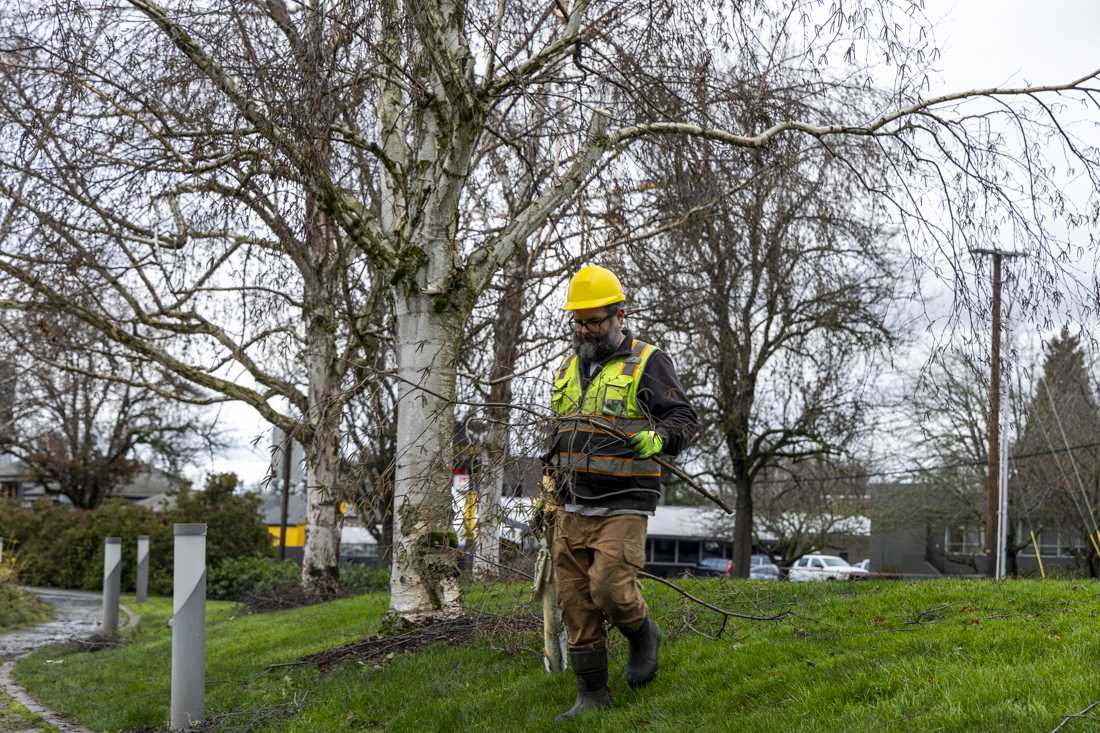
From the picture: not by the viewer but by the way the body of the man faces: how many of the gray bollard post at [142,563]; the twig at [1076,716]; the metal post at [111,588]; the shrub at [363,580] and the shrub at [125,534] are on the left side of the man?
1

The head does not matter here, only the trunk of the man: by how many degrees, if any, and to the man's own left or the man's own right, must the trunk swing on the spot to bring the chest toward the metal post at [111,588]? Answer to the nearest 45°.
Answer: approximately 90° to the man's own right

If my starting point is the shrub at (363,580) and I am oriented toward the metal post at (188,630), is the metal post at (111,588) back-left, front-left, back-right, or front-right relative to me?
front-right

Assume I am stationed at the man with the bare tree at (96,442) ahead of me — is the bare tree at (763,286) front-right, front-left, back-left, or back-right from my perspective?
front-right

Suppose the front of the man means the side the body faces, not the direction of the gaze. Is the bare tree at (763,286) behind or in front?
behind

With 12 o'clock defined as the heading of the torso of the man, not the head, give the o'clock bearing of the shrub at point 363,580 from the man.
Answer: The shrub is roughly at 4 o'clock from the man.

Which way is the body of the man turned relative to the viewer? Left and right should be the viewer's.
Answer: facing the viewer and to the left of the viewer

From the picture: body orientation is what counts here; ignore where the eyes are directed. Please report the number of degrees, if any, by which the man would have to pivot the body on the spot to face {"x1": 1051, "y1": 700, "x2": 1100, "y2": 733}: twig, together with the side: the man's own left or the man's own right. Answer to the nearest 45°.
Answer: approximately 90° to the man's own left

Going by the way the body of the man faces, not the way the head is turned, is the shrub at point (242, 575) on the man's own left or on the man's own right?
on the man's own right

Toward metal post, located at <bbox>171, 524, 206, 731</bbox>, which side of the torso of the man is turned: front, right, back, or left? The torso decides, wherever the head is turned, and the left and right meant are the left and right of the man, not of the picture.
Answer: right

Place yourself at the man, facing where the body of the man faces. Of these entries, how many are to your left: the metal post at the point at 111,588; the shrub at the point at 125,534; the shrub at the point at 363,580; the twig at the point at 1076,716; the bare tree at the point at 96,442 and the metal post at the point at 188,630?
1
